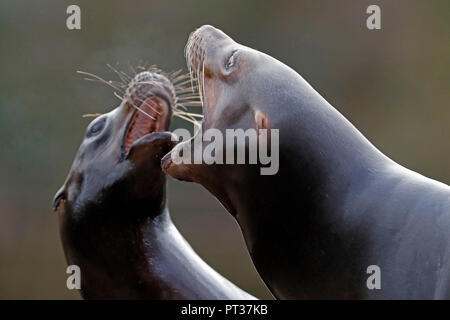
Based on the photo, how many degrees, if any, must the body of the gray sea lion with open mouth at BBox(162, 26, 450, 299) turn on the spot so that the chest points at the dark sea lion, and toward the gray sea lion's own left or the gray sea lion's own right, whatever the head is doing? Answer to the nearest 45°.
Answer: approximately 45° to the gray sea lion's own right

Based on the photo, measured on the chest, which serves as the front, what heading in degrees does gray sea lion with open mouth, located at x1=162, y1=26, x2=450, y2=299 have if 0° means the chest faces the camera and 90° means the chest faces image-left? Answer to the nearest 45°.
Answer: approximately 90°
